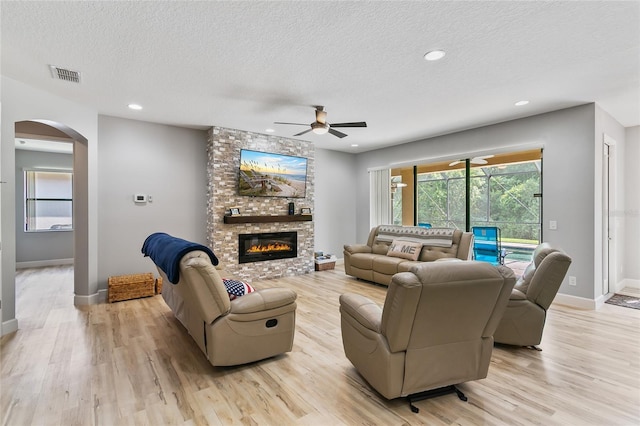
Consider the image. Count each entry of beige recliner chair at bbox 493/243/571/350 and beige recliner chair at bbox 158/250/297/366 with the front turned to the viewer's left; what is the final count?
1

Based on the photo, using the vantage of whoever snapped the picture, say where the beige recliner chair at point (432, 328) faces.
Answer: facing away from the viewer and to the left of the viewer

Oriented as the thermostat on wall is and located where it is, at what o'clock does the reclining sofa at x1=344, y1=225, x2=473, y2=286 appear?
The reclining sofa is roughly at 10 o'clock from the thermostat on wall.

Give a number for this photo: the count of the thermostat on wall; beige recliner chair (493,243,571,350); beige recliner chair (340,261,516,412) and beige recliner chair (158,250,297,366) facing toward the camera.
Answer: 1

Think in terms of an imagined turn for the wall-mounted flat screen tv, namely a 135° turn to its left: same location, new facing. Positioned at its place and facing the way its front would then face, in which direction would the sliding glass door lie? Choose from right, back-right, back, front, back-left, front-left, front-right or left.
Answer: right

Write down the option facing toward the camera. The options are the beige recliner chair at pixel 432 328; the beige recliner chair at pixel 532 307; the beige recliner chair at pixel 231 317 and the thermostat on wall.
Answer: the thermostat on wall

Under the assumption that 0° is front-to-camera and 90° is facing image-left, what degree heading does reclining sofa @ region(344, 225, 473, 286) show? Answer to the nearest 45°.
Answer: approximately 45°

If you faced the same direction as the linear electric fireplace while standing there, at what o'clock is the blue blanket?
The blue blanket is roughly at 2 o'clock from the linear electric fireplace.

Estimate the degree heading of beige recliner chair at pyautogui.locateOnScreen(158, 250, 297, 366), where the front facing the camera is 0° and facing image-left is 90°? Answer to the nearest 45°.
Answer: approximately 225°

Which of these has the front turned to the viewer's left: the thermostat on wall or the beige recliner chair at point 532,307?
the beige recliner chair

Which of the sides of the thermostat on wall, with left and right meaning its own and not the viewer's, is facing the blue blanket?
front

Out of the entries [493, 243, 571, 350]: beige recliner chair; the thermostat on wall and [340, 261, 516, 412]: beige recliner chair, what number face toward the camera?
1
